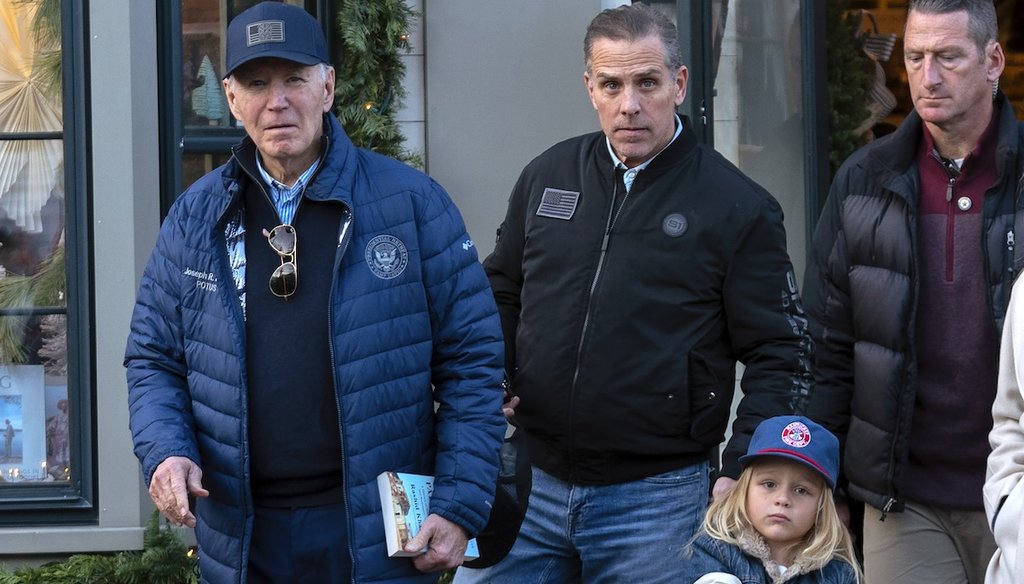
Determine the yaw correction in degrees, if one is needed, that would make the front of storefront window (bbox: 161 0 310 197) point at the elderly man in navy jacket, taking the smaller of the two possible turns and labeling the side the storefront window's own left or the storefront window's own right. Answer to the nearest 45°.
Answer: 0° — it already faces them

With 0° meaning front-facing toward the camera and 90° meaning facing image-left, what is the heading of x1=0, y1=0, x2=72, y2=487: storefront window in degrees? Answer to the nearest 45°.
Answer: approximately 0°

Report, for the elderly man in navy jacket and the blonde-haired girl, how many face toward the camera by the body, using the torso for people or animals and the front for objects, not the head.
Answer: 2

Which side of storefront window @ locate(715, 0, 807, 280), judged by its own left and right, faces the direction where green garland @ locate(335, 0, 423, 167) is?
right

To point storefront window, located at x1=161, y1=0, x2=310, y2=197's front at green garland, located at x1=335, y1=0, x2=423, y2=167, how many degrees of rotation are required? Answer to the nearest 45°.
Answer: approximately 90° to its left

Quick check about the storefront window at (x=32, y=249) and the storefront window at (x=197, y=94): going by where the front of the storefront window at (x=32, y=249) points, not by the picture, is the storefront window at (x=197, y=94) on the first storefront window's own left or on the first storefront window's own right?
on the first storefront window's own left
